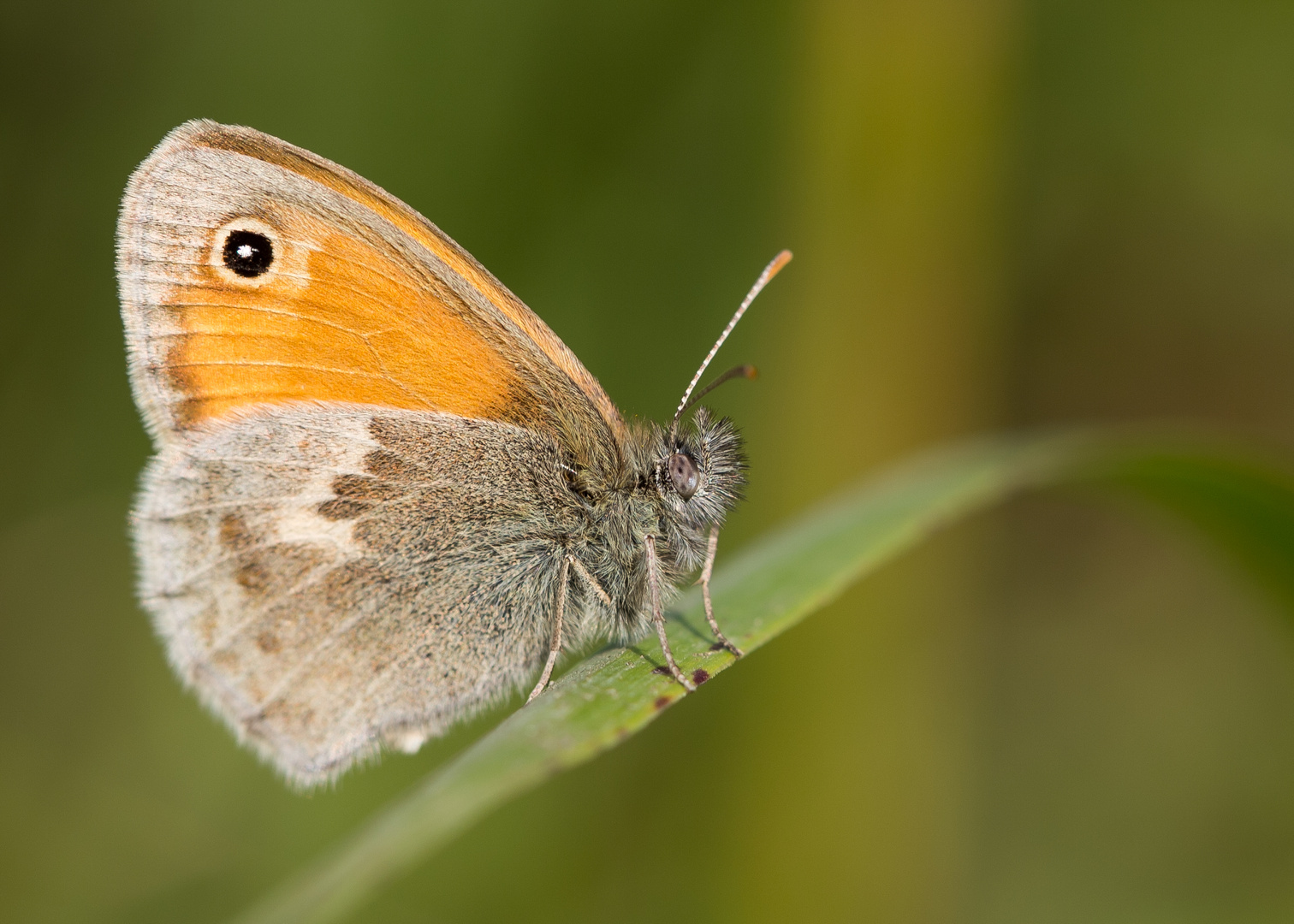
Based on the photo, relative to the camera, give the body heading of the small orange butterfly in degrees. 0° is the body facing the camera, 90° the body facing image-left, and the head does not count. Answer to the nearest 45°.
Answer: approximately 270°
